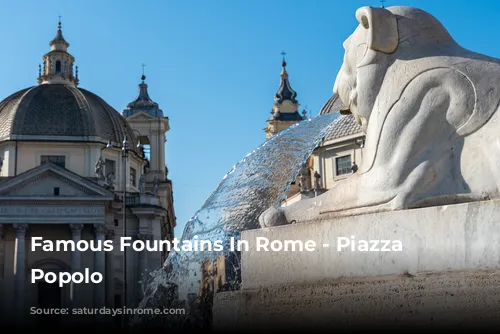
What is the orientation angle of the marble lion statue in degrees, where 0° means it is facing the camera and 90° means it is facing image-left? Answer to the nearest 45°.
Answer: approximately 90°
